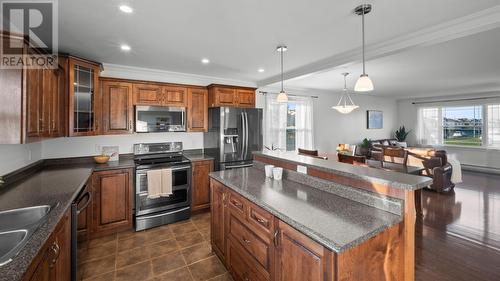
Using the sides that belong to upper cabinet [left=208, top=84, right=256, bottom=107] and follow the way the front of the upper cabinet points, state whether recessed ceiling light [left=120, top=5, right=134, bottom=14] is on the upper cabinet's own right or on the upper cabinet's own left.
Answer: on the upper cabinet's own right

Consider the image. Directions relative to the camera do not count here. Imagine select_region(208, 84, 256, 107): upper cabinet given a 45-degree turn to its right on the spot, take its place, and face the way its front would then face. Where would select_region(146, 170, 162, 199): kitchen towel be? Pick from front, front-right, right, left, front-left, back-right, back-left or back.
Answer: front-right

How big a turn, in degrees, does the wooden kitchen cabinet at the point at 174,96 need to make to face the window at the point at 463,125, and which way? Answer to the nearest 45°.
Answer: approximately 90° to its left

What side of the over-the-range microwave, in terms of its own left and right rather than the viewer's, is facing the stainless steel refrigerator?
left

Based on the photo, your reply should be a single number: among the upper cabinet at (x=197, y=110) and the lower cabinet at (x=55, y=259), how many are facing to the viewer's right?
1

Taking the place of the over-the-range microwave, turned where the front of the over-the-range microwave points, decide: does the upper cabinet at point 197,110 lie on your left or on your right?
on your left

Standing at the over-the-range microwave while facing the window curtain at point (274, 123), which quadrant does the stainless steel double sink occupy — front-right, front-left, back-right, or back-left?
back-right

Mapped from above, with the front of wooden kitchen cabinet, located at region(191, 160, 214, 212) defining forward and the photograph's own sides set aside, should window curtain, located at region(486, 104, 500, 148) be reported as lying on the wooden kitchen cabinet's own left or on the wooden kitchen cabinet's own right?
on the wooden kitchen cabinet's own left

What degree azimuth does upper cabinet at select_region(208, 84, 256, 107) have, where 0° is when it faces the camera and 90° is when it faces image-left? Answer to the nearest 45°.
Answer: approximately 315°

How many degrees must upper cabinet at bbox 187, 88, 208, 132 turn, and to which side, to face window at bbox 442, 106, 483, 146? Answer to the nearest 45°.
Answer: approximately 90° to its left

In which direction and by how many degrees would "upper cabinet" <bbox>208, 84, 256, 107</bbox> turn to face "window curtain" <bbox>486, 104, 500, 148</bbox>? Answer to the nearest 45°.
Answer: approximately 45° to its left

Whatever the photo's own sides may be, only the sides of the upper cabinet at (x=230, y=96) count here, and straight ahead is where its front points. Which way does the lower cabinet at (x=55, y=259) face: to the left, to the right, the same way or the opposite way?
to the left

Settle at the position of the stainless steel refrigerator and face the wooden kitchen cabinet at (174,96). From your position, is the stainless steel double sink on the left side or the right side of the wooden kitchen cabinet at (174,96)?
left

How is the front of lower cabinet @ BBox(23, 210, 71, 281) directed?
to the viewer's right

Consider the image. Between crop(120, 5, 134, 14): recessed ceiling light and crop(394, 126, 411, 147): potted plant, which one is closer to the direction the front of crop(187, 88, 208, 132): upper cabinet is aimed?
the recessed ceiling light
